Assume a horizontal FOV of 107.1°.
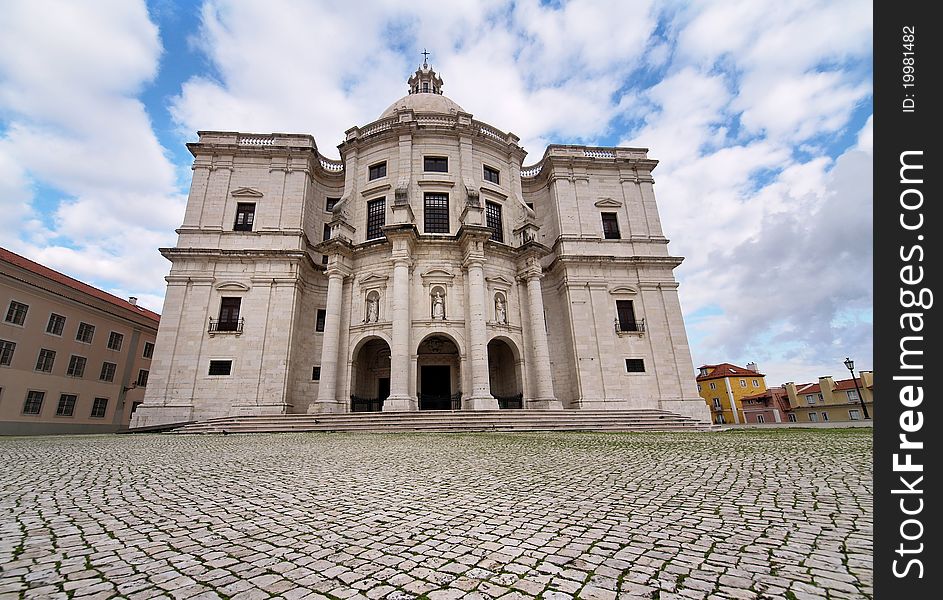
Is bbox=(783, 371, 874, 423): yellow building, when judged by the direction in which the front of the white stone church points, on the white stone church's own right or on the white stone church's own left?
on the white stone church's own left

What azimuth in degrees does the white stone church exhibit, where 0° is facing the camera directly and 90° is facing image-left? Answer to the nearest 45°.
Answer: approximately 0°
